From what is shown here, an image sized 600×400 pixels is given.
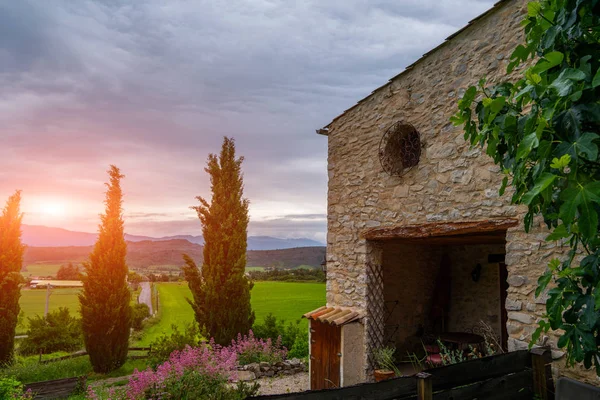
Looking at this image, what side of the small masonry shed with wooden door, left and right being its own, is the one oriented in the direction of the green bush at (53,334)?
right

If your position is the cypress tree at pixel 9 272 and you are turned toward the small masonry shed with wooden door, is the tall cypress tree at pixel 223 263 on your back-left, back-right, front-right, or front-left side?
front-left

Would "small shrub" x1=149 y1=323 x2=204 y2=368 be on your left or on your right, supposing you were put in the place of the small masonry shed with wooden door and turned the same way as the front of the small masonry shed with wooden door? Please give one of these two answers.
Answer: on your right

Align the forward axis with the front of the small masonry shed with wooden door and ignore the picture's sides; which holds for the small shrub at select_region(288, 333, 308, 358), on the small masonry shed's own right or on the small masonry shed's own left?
on the small masonry shed's own right

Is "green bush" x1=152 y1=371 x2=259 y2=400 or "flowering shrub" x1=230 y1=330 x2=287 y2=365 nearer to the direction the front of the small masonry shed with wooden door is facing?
the green bush

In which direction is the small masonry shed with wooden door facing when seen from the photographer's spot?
facing the viewer and to the left of the viewer

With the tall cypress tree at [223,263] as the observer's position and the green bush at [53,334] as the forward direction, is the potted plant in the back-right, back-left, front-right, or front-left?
back-left

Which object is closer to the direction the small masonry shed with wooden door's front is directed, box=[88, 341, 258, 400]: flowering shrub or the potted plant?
the flowering shrub

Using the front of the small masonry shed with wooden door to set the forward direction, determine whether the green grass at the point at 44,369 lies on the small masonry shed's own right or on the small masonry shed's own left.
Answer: on the small masonry shed's own right

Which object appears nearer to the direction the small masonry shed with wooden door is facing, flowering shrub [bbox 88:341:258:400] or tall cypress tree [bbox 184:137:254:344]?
the flowering shrub

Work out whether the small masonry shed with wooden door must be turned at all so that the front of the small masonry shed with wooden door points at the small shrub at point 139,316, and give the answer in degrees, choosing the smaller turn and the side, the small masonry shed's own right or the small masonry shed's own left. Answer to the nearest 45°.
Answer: approximately 90° to the small masonry shed's own right
